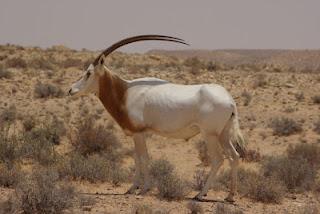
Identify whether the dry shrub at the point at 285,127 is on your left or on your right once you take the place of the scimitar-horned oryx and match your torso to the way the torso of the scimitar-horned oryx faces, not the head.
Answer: on your right

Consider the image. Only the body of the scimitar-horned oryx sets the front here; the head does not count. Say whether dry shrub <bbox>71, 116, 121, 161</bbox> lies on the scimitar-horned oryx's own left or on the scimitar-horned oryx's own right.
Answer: on the scimitar-horned oryx's own right

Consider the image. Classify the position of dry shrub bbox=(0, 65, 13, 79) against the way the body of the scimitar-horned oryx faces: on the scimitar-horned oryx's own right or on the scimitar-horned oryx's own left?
on the scimitar-horned oryx's own right

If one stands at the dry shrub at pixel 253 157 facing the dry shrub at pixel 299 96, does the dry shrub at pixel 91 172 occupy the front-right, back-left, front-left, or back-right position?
back-left

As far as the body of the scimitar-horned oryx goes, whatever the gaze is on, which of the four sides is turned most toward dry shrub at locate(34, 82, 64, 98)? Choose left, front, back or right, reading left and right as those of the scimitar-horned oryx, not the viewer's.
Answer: right

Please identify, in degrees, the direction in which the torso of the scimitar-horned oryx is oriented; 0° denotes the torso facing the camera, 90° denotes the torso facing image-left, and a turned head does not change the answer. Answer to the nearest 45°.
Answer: approximately 90°

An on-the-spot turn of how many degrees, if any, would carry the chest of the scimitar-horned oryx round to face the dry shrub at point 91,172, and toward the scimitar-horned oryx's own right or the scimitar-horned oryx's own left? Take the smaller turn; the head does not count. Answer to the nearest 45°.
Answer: approximately 45° to the scimitar-horned oryx's own right

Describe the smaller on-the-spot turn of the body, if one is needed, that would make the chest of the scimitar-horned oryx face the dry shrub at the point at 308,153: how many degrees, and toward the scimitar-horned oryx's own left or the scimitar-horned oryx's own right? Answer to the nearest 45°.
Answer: approximately 135° to the scimitar-horned oryx's own right
